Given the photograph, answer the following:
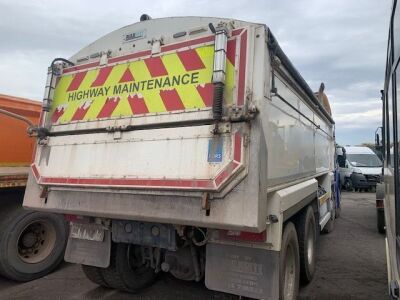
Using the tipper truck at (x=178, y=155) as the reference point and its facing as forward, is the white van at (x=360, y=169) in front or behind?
in front

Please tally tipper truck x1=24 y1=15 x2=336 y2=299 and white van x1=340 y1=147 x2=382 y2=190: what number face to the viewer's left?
0

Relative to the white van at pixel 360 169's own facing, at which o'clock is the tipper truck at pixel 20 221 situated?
The tipper truck is roughly at 2 o'clock from the white van.

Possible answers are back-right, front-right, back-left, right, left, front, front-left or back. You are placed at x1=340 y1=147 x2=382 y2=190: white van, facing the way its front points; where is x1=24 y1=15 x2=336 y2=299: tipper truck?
front-right

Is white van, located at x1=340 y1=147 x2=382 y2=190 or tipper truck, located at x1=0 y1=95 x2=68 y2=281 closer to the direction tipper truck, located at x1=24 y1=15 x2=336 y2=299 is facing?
the white van

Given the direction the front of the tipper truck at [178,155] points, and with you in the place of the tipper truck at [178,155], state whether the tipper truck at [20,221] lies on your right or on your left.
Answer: on your left

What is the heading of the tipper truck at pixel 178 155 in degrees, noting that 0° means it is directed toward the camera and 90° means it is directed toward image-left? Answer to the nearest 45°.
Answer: approximately 225°
